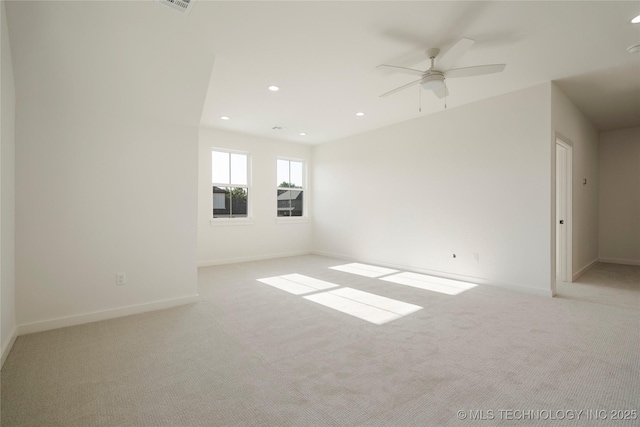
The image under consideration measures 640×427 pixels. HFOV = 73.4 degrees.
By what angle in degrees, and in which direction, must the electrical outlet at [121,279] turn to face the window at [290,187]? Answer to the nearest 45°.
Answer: approximately 135° to its left

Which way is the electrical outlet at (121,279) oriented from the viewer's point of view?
toward the camera

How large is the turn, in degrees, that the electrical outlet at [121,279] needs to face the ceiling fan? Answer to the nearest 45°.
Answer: approximately 45° to its left

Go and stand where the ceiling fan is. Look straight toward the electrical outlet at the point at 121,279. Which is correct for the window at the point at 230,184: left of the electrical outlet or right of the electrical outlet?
right

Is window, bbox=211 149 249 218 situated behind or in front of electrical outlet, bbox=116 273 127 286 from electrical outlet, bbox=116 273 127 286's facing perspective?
behind

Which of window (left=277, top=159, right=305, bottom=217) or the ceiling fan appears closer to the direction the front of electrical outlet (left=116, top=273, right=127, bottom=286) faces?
the ceiling fan
